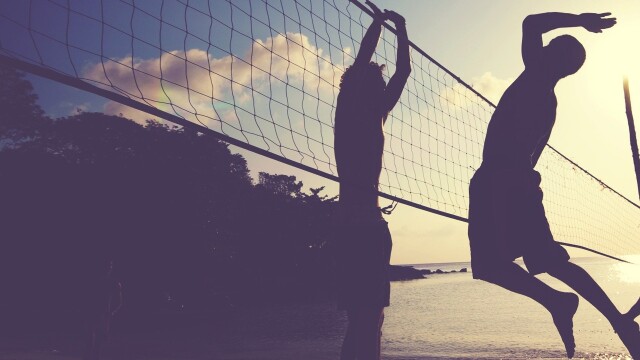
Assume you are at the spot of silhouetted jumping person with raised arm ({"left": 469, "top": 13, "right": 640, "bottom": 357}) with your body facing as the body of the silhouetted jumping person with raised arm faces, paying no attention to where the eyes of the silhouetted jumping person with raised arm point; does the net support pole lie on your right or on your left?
on your right

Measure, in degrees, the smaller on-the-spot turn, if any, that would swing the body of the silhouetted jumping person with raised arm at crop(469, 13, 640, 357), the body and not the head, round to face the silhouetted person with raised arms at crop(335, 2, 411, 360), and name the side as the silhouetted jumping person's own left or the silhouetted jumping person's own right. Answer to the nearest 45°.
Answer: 0° — they already face them

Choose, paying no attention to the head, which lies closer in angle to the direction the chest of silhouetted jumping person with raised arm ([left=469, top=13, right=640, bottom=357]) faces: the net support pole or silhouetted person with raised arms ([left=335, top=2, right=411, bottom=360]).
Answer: the silhouetted person with raised arms

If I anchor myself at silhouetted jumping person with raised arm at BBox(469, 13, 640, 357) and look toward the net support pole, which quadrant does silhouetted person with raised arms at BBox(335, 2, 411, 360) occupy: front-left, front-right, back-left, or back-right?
back-left

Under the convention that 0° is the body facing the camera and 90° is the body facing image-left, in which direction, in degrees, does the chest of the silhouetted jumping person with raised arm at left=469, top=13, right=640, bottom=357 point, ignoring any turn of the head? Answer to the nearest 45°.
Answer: approximately 90°
